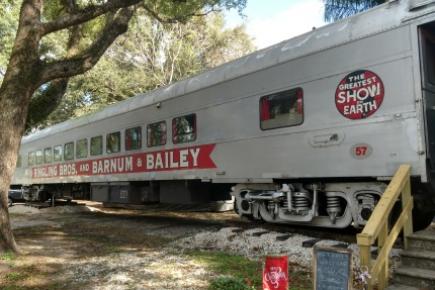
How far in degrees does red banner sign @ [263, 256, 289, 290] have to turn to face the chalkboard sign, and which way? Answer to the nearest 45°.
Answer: approximately 90° to its left

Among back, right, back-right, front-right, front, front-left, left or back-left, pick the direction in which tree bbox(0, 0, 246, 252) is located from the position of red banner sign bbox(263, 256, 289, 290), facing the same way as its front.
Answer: back-right

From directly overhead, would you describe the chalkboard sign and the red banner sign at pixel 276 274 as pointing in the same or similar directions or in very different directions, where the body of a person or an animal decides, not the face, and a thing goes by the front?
same or similar directions

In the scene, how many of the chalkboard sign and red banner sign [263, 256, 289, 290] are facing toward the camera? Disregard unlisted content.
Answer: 2

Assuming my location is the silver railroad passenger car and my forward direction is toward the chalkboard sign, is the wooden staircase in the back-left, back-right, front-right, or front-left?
front-left

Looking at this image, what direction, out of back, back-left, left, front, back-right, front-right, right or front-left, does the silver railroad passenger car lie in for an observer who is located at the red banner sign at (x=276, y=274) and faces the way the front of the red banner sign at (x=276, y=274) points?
back

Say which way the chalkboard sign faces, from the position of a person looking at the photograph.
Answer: facing the viewer

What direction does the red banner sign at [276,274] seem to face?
toward the camera

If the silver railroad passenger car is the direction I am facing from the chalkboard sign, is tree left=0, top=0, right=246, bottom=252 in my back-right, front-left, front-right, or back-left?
front-left

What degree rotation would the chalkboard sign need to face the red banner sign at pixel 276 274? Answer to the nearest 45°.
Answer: approximately 90° to its right

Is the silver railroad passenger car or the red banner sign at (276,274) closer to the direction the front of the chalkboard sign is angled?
the red banner sign

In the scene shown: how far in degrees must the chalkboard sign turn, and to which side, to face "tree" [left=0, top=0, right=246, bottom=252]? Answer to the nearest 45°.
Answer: approximately 135° to its right

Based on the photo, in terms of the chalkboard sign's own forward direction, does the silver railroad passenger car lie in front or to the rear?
to the rear
